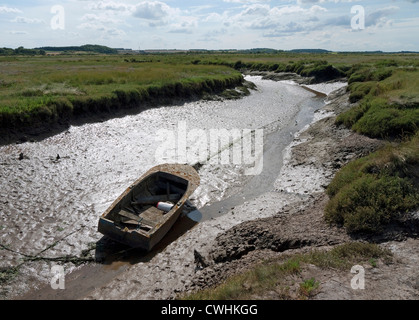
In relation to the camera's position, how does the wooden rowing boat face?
facing away from the viewer and to the right of the viewer

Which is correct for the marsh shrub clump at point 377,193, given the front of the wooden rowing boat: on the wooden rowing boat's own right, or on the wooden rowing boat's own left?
on the wooden rowing boat's own right
